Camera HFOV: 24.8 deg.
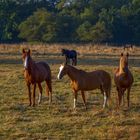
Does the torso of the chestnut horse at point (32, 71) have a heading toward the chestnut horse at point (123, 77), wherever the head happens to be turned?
no

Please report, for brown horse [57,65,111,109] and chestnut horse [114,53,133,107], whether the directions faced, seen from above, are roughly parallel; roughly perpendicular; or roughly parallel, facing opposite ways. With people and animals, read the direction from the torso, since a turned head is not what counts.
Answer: roughly perpendicular

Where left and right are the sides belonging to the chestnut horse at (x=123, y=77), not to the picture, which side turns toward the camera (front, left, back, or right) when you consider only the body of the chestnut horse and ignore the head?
front

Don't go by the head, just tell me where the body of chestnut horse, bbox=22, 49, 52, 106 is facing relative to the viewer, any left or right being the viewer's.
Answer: facing the viewer and to the left of the viewer

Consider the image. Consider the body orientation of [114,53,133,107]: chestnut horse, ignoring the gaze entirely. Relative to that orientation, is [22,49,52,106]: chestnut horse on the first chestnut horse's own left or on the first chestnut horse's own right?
on the first chestnut horse's own right

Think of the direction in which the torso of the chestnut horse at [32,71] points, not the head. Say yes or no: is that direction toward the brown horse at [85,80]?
no

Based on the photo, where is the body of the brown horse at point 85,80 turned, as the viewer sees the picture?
to the viewer's left

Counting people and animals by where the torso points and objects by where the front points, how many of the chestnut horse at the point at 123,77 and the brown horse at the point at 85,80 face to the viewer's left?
1

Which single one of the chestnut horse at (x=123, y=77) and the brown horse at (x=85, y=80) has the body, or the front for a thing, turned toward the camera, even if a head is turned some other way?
the chestnut horse

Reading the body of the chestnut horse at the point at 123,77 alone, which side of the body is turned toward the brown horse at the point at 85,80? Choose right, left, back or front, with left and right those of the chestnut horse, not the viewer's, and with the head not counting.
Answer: right

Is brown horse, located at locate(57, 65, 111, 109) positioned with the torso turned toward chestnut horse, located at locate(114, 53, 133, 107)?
no
